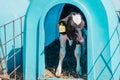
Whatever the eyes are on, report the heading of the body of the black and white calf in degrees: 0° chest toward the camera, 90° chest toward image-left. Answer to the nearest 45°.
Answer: approximately 0°

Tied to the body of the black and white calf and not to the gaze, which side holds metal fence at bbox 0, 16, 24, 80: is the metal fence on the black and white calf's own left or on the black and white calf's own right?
on the black and white calf's own right
